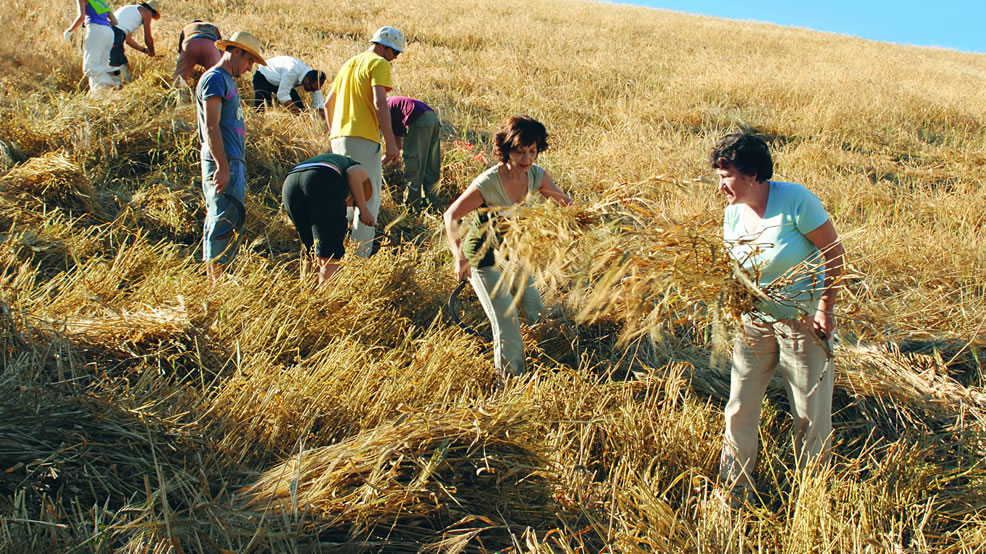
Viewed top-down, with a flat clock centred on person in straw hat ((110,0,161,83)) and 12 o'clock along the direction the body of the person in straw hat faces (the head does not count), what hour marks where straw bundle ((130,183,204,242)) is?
The straw bundle is roughly at 3 o'clock from the person in straw hat.

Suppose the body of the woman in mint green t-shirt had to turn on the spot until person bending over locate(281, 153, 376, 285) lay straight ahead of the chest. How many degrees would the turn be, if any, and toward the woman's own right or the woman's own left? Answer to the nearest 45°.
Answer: approximately 45° to the woman's own right

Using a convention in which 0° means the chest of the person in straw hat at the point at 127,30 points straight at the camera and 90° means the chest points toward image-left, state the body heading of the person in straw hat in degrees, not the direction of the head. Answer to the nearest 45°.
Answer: approximately 270°

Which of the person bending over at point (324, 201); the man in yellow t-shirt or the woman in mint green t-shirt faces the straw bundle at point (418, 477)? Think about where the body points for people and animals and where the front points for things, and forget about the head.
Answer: the woman in mint green t-shirt

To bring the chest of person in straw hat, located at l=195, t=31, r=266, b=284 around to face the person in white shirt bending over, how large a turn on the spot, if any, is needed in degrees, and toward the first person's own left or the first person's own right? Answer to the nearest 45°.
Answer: approximately 90° to the first person's own left

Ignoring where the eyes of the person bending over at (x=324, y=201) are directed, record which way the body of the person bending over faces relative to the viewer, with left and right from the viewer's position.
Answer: facing away from the viewer and to the right of the viewer

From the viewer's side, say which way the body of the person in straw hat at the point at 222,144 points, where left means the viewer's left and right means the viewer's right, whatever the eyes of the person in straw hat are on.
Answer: facing to the right of the viewer

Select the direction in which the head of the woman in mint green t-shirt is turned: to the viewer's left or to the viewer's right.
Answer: to the viewer's left

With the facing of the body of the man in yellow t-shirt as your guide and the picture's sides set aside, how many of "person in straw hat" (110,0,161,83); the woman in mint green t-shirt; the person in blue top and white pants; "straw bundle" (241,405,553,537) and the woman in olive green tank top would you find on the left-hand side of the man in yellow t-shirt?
2

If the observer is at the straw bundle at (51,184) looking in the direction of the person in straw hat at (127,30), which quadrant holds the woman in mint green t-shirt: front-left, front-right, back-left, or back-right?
back-right

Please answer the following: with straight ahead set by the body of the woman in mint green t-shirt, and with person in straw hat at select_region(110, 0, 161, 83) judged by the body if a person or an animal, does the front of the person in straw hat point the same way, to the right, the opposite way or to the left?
the opposite way
